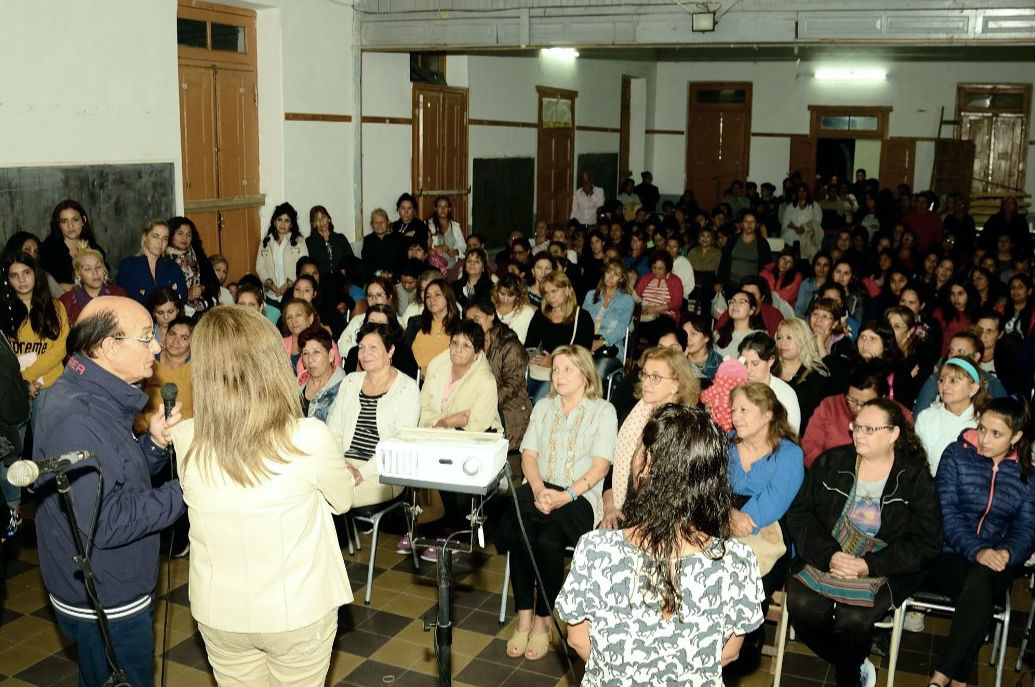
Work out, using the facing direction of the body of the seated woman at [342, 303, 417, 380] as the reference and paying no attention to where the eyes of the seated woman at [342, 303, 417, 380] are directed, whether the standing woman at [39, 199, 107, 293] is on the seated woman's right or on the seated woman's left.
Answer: on the seated woman's right

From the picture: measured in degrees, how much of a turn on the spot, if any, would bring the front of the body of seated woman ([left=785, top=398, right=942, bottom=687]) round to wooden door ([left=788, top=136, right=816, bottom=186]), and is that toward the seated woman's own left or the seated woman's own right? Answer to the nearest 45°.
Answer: approximately 135° to the seated woman's own right

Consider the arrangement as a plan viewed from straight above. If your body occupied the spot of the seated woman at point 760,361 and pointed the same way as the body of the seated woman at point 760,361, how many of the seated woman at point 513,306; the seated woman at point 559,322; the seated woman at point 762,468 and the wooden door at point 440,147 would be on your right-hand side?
3

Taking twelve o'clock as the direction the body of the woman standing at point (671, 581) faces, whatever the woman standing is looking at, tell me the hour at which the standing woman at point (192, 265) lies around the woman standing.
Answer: The standing woman is roughly at 11 o'clock from the woman standing.

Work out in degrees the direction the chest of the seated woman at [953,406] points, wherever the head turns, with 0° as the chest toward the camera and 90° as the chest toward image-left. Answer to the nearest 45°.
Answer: approximately 45°

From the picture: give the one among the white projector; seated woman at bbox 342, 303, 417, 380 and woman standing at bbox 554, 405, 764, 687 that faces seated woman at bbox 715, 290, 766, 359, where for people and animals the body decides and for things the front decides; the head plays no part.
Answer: the woman standing

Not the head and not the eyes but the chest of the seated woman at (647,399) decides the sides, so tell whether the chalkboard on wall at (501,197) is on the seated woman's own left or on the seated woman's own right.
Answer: on the seated woman's own right

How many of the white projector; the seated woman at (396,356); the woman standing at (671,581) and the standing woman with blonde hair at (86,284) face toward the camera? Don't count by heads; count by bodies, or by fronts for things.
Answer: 3

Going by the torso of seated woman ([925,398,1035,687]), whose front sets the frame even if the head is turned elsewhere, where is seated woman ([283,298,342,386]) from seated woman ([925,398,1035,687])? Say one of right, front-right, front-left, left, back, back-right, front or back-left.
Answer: front-right

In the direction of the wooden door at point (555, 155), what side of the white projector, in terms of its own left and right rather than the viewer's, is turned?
back

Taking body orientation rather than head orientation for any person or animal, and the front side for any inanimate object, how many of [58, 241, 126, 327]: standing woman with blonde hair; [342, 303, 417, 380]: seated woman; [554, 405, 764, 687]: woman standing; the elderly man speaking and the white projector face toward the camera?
3

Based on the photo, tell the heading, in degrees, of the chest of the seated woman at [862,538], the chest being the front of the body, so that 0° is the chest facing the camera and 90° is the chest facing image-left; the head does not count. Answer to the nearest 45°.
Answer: approximately 45°

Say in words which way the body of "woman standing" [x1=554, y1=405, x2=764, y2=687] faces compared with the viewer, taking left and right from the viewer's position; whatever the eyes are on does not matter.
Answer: facing away from the viewer
